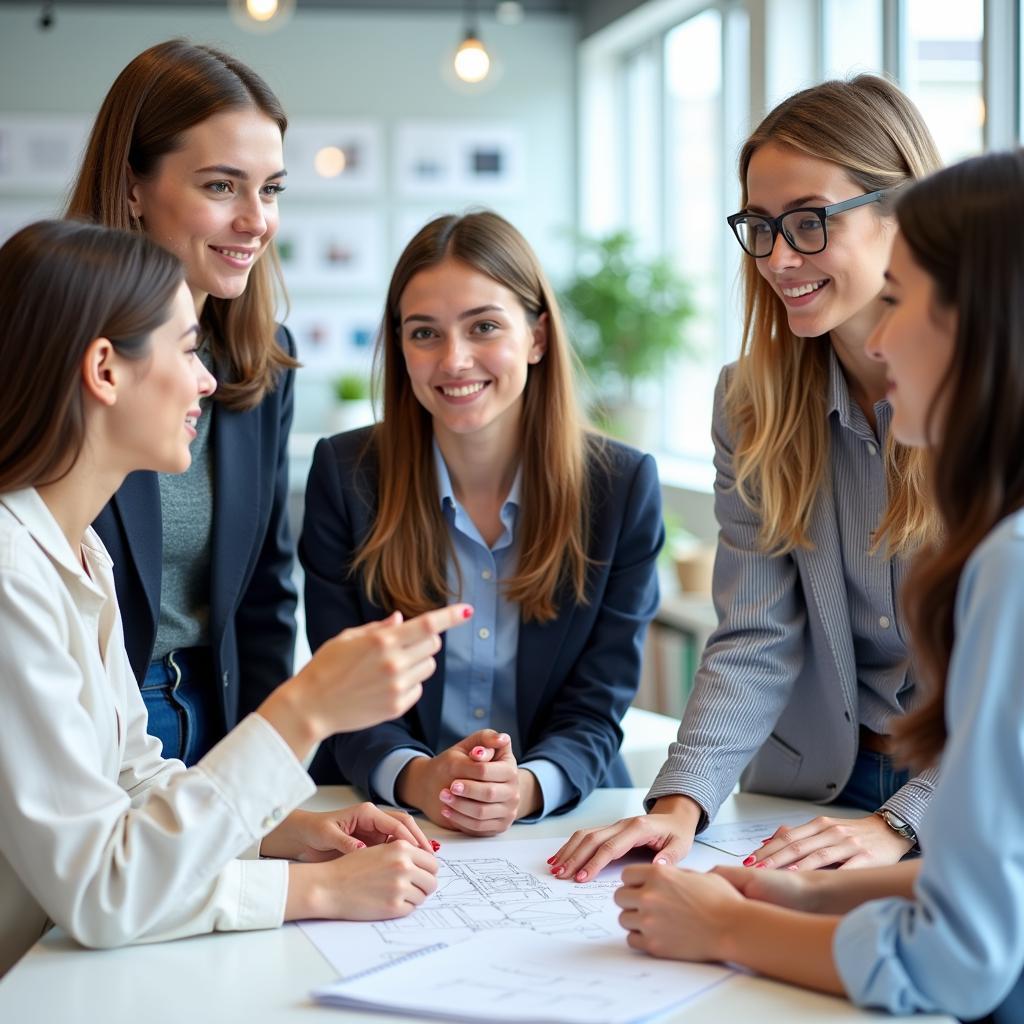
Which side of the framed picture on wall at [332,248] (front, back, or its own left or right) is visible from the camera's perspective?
front

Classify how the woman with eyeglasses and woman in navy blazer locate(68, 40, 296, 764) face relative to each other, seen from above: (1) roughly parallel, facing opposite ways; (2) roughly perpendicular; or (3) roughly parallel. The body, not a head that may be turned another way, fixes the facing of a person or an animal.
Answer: roughly perpendicular

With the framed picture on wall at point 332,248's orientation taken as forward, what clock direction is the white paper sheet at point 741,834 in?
The white paper sheet is roughly at 12 o'clock from the framed picture on wall.

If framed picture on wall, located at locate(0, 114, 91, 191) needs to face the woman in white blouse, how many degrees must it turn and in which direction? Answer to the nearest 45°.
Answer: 0° — it already faces them

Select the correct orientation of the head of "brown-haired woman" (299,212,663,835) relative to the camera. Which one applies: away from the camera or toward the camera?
toward the camera

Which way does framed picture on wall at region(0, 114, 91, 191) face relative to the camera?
toward the camera

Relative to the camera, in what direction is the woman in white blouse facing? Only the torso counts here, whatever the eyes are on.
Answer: to the viewer's right

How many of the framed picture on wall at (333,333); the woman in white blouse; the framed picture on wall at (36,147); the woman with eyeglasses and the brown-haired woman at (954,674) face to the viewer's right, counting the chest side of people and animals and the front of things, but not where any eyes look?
1

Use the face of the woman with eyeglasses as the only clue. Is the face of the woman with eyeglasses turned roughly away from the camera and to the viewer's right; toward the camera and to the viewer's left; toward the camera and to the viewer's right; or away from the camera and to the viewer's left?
toward the camera and to the viewer's left

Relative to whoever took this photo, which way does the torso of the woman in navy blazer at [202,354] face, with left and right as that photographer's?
facing the viewer and to the right of the viewer

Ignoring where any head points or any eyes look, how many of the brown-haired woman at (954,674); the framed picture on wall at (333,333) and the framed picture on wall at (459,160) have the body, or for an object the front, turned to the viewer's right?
0

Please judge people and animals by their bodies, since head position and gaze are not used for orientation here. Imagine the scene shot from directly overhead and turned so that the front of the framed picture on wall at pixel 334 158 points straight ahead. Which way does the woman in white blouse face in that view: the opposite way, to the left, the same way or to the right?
to the left

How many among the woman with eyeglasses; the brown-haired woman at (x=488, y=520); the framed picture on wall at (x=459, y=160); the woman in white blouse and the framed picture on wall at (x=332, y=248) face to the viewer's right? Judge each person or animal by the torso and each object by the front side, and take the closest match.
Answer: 1

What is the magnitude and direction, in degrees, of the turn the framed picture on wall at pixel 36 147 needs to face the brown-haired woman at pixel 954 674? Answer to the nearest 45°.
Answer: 0° — it already faces them

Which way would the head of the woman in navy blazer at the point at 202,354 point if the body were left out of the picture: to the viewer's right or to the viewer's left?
to the viewer's right

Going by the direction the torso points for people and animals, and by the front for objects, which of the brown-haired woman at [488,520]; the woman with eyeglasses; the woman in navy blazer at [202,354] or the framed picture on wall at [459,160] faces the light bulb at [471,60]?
the framed picture on wall
